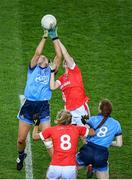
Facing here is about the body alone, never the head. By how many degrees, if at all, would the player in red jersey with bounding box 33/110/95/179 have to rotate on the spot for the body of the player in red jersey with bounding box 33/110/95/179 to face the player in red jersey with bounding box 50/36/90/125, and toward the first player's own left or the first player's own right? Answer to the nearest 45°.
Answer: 0° — they already face them

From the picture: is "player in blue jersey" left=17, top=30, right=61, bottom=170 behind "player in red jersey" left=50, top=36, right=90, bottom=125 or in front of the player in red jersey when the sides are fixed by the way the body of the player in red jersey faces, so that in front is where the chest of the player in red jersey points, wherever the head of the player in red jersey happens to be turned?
in front

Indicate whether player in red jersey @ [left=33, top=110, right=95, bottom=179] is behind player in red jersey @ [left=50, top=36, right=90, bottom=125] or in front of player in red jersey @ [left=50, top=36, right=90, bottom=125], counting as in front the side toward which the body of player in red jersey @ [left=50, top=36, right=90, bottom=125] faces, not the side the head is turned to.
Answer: in front

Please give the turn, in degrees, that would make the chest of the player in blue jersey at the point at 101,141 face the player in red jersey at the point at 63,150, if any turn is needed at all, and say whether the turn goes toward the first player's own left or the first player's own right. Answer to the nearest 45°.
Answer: approximately 135° to the first player's own left

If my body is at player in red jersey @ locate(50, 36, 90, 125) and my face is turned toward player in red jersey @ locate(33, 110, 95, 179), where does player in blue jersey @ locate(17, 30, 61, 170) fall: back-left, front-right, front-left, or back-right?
front-right

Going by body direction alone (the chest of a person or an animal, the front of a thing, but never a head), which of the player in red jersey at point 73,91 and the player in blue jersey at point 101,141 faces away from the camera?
the player in blue jersey

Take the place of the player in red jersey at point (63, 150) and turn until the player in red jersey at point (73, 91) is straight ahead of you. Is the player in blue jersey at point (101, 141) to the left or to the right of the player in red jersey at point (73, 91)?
right

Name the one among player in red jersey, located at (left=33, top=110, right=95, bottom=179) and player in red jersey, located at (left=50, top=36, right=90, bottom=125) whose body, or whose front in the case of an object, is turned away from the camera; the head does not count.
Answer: player in red jersey, located at (left=33, top=110, right=95, bottom=179)

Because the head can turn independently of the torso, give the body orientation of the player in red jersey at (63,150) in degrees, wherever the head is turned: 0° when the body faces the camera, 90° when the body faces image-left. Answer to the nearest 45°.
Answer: approximately 180°

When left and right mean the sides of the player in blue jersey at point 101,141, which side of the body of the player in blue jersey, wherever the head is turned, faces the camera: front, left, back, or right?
back
